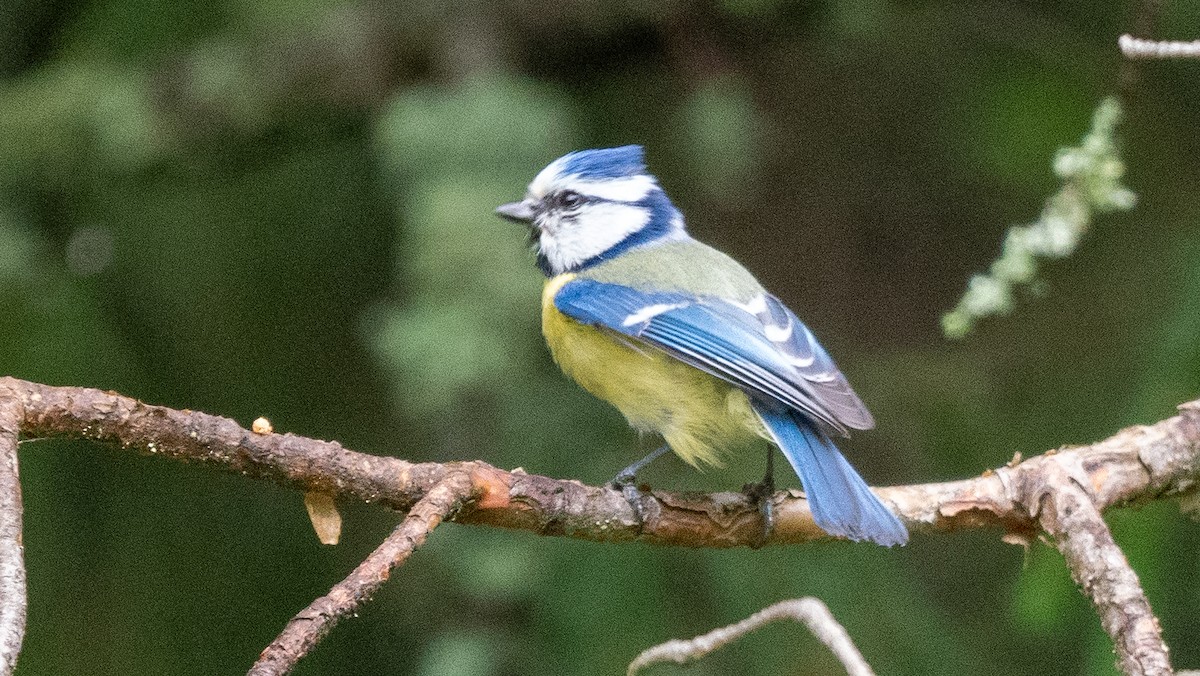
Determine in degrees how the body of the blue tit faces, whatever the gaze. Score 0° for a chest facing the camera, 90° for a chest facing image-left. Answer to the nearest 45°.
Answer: approximately 90°

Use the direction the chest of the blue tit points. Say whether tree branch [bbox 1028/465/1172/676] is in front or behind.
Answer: behind

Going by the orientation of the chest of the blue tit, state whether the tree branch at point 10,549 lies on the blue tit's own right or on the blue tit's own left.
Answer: on the blue tit's own left

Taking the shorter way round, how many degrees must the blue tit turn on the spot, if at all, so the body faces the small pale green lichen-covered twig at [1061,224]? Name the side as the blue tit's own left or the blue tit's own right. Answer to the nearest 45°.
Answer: approximately 135° to the blue tit's own right

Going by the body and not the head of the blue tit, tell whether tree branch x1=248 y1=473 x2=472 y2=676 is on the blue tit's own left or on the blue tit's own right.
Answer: on the blue tit's own left
